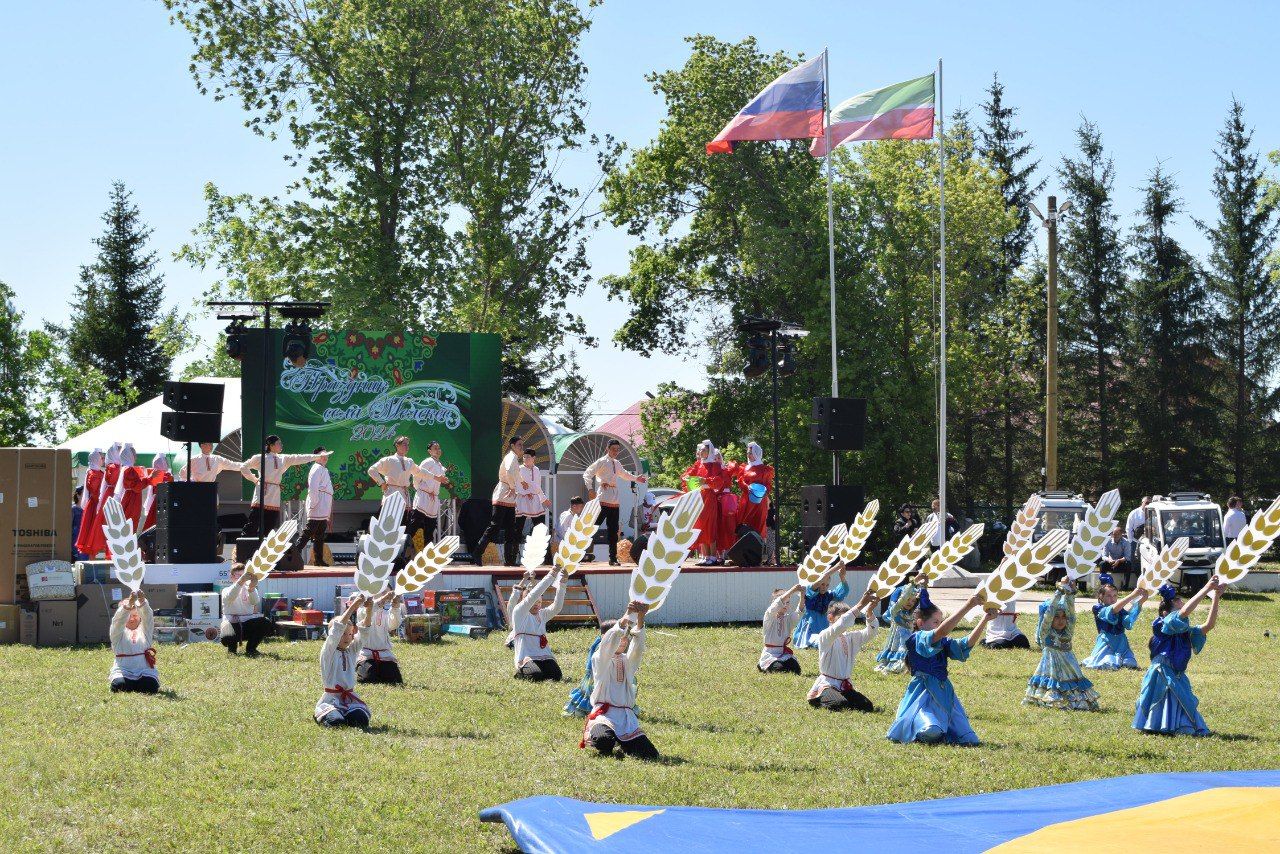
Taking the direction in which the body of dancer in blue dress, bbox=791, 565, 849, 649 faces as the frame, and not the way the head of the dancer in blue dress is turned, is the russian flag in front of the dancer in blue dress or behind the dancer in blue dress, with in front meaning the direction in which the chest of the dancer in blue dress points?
behind

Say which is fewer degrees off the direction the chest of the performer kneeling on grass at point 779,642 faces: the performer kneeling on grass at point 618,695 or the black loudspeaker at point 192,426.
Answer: the performer kneeling on grass

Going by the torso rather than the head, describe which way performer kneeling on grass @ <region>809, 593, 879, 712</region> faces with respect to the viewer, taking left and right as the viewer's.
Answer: facing the viewer and to the right of the viewer

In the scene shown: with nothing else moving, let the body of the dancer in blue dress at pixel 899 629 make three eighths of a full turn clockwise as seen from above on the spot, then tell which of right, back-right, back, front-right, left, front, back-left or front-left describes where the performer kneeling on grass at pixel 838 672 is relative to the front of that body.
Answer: left

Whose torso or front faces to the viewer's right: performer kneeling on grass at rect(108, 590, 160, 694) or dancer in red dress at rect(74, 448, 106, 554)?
the dancer in red dress

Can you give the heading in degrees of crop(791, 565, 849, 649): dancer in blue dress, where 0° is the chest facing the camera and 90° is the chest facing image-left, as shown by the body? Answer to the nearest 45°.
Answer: approximately 315°

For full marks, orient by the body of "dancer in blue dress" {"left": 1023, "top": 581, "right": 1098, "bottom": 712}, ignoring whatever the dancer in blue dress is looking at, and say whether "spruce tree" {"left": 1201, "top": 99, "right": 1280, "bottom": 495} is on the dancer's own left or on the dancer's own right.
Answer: on the dancer's own left

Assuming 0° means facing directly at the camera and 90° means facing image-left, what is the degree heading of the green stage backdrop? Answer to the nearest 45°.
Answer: approximately 0°

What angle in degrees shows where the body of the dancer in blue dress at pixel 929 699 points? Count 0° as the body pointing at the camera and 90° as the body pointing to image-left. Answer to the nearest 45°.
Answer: approximately 315°

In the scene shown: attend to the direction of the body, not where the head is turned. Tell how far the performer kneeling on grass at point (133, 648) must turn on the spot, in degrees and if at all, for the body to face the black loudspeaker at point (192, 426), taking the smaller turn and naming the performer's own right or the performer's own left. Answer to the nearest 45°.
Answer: approximately 180°
